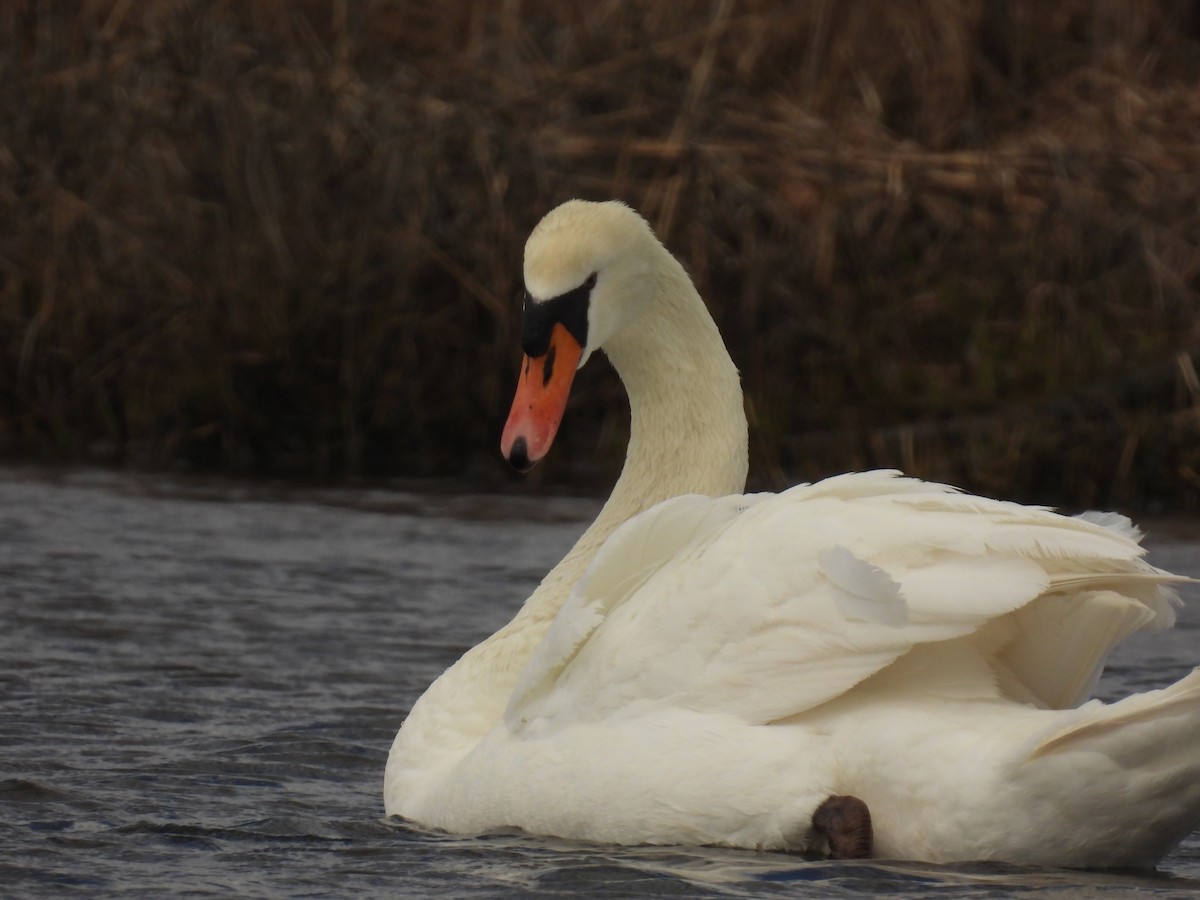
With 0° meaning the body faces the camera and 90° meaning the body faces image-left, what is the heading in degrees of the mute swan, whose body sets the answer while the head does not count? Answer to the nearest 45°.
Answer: approximately 90°
